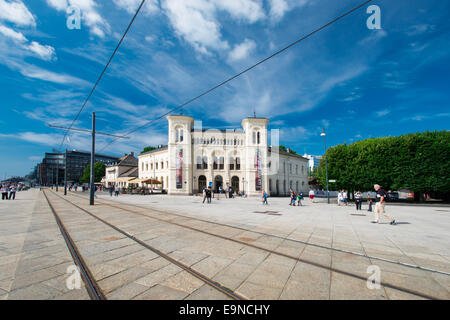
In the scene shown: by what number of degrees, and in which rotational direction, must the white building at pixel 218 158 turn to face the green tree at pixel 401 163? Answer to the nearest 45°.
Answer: approximately 45° to its left

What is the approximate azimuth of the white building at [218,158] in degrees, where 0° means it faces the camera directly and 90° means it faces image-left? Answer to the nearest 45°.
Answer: approximately 0°
